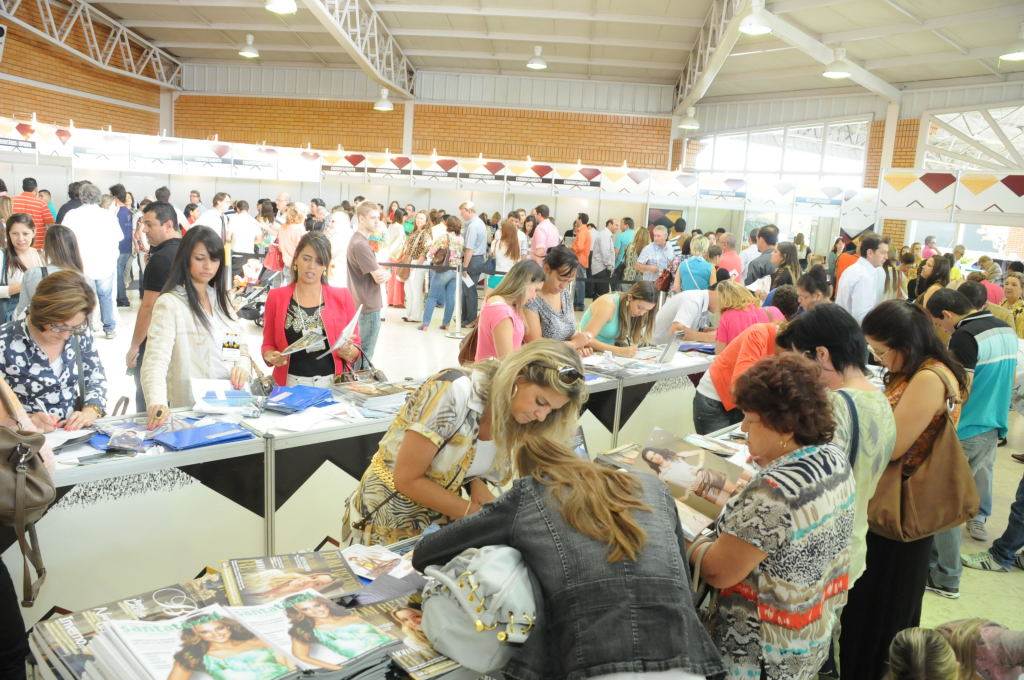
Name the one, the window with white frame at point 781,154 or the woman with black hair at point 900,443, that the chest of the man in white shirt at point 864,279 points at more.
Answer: the woman with black hair

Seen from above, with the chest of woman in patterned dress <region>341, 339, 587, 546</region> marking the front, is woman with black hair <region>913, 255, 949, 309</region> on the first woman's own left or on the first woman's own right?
on the first woman's own left

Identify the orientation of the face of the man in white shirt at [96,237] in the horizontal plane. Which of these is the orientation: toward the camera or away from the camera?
away from the camera

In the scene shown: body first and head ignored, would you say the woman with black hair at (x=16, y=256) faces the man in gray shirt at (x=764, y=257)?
no

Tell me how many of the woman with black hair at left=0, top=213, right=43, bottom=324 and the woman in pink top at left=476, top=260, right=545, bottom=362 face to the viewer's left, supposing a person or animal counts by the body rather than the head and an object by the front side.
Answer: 0

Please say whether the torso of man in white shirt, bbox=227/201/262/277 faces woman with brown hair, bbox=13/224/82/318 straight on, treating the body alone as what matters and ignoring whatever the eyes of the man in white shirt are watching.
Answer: no

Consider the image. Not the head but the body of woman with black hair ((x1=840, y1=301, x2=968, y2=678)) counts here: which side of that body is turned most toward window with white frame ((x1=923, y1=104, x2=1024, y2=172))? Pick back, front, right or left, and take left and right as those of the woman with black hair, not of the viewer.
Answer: right

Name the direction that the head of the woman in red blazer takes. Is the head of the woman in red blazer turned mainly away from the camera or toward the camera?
toward the camera

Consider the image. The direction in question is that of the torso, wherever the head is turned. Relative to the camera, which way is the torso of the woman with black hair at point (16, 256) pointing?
toward the camera

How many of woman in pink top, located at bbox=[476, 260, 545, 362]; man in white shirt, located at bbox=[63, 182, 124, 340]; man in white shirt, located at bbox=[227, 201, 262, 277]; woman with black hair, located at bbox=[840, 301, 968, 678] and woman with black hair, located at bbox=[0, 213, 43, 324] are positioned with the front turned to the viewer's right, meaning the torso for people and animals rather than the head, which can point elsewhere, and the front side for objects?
1

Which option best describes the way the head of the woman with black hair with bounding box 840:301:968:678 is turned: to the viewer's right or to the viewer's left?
to the viewer's left

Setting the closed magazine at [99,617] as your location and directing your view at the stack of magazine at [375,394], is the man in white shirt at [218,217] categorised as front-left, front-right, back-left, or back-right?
front-left

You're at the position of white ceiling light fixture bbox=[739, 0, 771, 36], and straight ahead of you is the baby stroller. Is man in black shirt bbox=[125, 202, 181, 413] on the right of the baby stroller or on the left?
left

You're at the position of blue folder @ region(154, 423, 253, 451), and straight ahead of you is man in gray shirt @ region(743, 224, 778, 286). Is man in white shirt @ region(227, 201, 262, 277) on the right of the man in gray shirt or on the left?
left

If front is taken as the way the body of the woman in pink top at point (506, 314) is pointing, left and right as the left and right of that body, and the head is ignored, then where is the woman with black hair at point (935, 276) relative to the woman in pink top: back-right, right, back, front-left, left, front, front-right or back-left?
front-left
